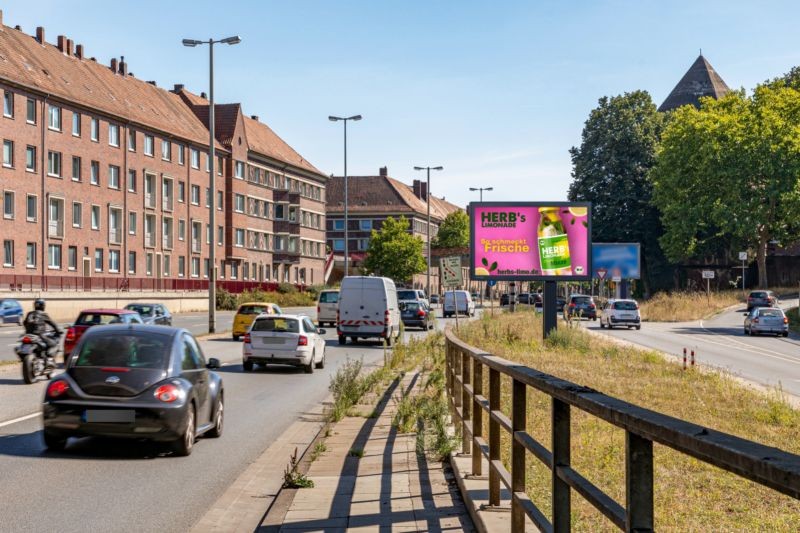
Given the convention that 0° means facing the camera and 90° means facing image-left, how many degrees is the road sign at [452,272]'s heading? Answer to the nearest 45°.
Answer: approximately 0°

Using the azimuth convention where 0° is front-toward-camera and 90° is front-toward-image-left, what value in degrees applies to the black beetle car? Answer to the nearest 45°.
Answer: approximately 225°

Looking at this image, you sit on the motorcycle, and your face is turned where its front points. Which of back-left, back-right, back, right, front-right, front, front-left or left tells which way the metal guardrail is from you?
back-right

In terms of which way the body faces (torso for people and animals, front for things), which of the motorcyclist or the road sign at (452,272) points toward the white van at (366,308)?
the motorcyclist

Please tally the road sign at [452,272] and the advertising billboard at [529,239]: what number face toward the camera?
2

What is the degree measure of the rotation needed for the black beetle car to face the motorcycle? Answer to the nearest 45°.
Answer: approximately 45° to its left

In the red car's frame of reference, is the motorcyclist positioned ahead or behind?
behind

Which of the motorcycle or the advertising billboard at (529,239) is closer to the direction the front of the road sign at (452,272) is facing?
the motorcycle

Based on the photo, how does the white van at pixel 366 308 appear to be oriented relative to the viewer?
away from the camera

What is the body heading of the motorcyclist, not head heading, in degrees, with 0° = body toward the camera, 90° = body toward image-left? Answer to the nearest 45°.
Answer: approximately 225°

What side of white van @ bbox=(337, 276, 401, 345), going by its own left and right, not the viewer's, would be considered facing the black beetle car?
back

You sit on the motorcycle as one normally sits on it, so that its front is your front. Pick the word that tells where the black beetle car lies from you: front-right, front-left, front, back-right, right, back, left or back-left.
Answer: back-right

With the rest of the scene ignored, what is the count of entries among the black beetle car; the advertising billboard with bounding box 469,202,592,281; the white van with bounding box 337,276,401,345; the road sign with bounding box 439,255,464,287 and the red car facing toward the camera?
2

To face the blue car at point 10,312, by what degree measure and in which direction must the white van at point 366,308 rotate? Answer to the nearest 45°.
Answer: approximately 45° to its left

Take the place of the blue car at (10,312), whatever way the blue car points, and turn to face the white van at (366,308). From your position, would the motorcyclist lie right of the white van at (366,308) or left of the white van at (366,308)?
right

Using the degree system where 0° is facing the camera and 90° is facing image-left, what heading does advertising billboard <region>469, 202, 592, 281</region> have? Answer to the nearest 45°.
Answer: approximately 0°

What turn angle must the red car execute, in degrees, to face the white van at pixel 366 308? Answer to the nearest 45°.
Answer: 0° — it already faces it
